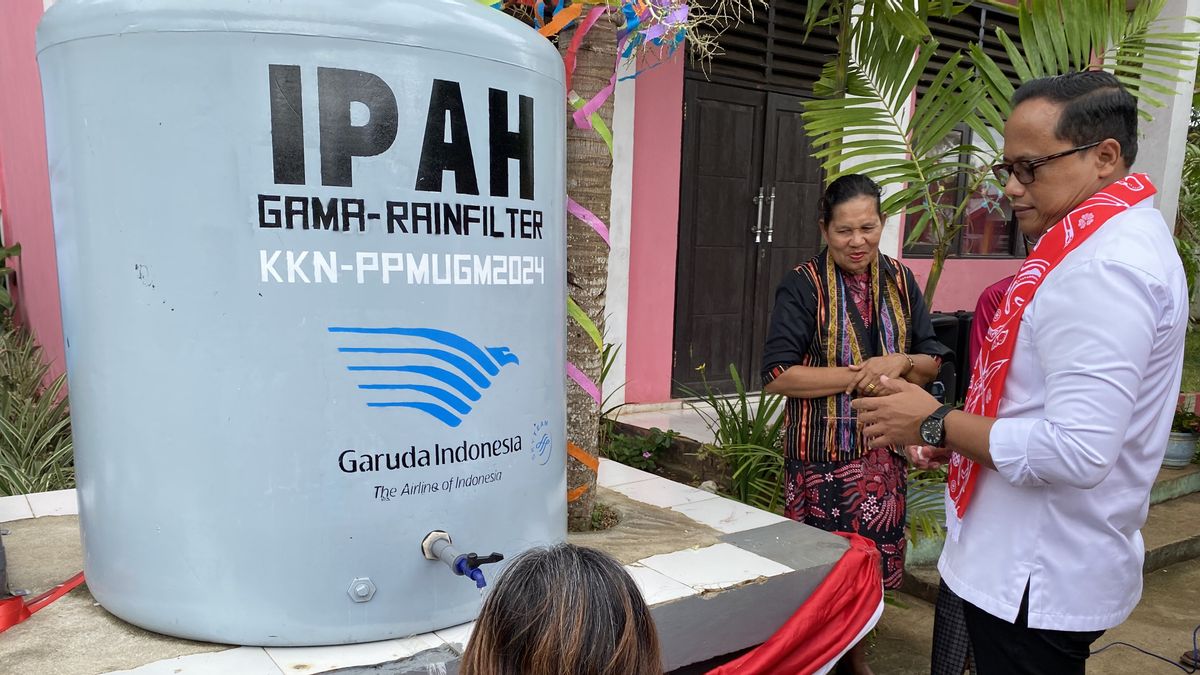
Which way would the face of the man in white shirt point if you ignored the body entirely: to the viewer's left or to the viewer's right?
to the viewer's left

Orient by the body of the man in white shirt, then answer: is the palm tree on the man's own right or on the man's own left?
on the man's own right

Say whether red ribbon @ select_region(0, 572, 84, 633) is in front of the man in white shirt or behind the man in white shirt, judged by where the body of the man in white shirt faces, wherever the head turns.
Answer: in front

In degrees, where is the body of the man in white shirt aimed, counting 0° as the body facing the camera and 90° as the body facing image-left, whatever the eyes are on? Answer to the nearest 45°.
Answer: approximately 90°

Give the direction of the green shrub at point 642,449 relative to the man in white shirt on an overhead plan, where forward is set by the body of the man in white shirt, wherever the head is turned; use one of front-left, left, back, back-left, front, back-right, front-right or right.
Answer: front-right

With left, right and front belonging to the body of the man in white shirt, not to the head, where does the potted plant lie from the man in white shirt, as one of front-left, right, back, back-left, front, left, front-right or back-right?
right

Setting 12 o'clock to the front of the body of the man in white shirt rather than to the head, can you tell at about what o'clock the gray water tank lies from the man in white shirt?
The gray water tank is roughly at 11 o'clock from the man in white shirt.

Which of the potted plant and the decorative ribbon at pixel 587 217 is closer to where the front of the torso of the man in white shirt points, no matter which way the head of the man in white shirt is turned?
the decorative ribbon

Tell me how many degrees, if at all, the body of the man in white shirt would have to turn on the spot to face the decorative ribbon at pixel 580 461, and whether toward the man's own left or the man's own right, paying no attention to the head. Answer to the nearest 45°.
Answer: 0° — they already face it

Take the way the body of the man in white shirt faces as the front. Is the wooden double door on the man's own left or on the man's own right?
on the man's own right

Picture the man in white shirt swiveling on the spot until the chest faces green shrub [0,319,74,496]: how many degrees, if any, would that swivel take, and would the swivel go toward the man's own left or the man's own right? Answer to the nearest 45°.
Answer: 0° — they already face it

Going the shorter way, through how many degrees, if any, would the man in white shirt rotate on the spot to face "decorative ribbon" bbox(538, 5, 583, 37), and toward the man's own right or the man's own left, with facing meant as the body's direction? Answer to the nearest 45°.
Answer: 0° — they already face it

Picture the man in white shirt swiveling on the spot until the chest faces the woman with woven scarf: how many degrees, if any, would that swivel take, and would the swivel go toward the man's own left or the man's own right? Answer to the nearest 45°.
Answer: approximately 45° to the man's own right

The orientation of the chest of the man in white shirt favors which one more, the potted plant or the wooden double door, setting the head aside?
the wooden double door
